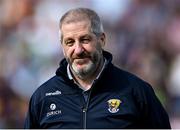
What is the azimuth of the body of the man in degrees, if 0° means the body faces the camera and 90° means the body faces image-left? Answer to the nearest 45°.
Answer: approximately 0°
